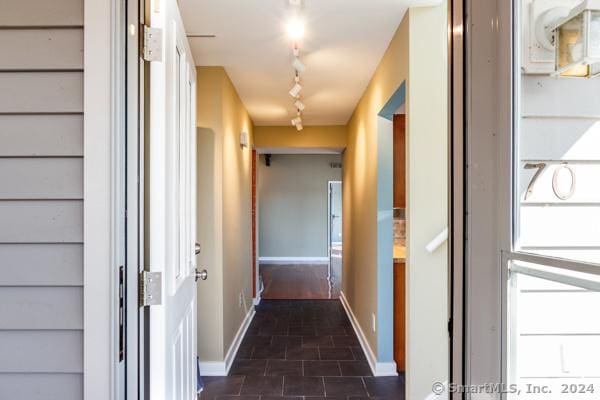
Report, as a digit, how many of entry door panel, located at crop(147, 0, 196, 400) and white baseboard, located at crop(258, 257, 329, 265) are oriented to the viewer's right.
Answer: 1

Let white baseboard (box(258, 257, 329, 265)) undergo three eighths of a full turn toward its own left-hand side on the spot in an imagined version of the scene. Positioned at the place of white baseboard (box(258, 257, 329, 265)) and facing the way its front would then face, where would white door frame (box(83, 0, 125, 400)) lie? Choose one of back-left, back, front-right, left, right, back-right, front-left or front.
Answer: back-right

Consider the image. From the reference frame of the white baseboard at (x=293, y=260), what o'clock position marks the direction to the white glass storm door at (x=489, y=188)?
The white glass storm door is roughly at 12 o'clock from the white baseboard.

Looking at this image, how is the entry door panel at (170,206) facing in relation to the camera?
to the viewer's right

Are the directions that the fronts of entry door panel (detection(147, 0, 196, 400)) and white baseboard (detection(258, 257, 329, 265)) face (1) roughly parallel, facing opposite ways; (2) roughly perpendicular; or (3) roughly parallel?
roughly perpendicular

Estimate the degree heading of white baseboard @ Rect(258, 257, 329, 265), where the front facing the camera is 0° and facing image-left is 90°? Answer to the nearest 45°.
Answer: approximately 0°

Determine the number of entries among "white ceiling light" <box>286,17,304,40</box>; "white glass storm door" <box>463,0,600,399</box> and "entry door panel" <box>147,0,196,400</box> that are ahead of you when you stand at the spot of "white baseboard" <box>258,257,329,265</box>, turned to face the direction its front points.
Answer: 3

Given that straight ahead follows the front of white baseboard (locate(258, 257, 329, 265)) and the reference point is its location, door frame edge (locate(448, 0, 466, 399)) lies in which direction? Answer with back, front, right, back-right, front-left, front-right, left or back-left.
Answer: front

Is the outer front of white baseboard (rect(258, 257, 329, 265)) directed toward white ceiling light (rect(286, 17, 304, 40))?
yes

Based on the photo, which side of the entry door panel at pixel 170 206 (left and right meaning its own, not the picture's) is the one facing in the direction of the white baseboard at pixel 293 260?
left

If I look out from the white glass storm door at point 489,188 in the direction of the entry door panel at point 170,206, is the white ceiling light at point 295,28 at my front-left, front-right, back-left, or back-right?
front-right

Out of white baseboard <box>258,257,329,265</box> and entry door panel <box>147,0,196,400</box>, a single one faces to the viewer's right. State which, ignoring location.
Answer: the entry door panel

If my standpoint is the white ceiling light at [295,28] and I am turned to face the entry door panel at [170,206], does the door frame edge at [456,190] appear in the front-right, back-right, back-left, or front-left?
front-left
